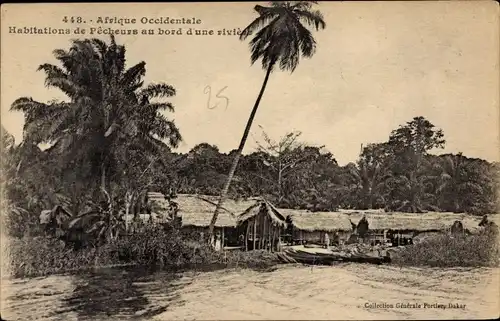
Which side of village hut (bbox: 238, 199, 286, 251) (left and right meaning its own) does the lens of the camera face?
front

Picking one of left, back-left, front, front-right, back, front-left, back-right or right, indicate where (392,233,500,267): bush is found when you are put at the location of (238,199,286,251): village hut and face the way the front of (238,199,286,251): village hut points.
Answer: left

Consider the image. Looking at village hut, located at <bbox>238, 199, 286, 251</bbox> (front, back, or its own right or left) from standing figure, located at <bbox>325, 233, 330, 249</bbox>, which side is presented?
left
